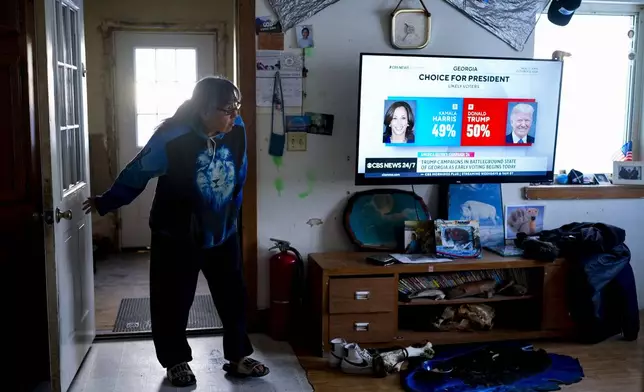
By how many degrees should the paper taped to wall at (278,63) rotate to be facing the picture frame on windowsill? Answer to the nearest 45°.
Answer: approximately 90° to its left

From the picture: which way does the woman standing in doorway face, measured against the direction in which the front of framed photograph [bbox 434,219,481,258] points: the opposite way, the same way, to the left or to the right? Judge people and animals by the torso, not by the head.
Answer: to the left

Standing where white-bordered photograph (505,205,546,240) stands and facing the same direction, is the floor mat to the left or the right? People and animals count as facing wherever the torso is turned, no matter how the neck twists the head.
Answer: on its right

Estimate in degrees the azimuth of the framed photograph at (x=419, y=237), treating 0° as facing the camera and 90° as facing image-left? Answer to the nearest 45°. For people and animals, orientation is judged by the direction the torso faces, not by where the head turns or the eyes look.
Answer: approximately 0°

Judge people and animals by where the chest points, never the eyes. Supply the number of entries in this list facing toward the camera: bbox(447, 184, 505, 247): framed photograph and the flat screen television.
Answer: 2

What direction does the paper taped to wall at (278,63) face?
toward the camera

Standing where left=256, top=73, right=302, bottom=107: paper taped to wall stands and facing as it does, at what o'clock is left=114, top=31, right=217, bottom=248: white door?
The white door is roughly at 5 o'clock from the paper taped to wall.

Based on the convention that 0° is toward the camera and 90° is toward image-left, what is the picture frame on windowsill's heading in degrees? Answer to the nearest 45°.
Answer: approximately 0°
